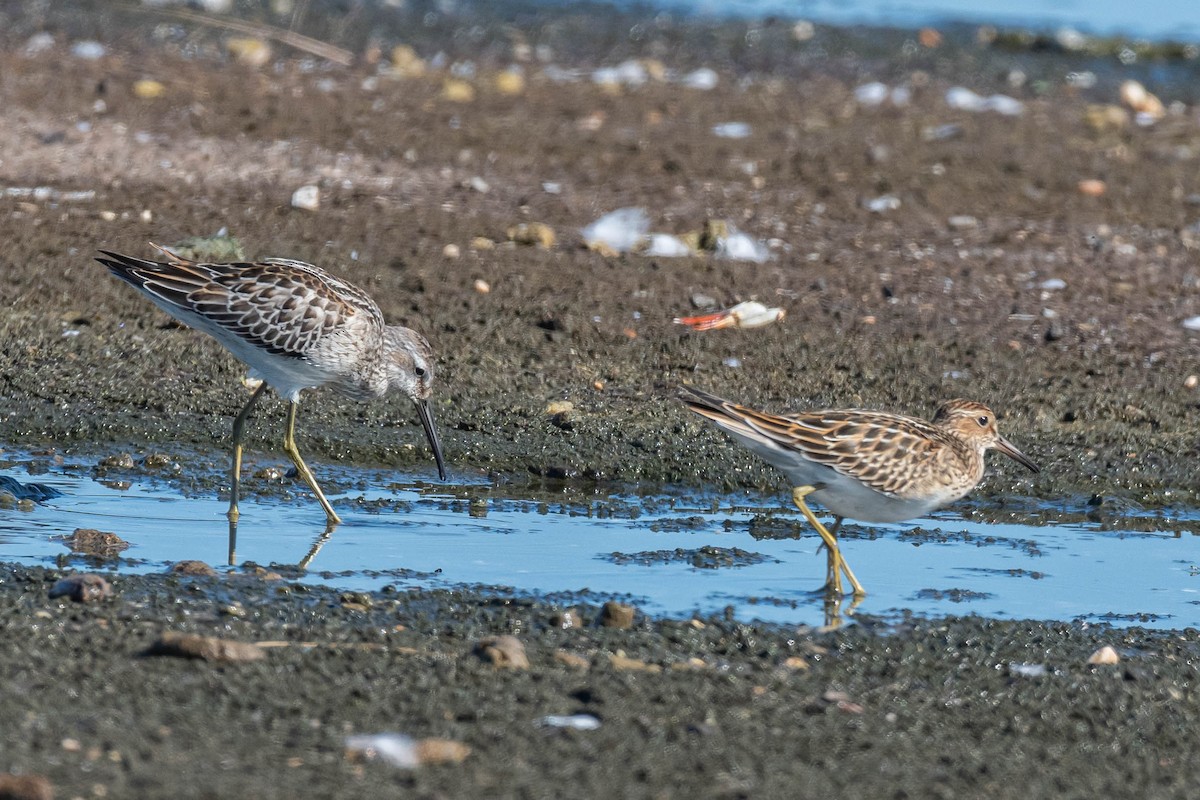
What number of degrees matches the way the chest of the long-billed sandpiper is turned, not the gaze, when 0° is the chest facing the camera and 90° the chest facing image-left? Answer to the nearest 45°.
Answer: approximately 270°

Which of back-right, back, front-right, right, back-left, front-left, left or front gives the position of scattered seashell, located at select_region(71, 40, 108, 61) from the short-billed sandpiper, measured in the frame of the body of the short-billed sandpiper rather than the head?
back-left

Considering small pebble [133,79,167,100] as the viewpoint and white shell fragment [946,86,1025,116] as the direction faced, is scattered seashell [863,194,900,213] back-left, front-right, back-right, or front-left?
front-right

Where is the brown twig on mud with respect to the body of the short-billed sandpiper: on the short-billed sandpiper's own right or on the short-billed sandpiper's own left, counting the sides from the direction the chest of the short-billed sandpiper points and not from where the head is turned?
on the short-billed sandpiper's own left

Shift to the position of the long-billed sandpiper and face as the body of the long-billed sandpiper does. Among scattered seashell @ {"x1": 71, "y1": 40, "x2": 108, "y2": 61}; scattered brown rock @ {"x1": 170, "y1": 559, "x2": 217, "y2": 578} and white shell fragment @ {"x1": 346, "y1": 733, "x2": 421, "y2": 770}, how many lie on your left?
1

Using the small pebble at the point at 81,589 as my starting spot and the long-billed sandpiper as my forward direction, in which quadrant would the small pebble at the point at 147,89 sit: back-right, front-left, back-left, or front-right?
front-left

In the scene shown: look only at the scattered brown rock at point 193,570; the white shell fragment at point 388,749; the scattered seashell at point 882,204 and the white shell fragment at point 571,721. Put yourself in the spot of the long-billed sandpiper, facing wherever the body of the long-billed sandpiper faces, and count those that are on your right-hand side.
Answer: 3

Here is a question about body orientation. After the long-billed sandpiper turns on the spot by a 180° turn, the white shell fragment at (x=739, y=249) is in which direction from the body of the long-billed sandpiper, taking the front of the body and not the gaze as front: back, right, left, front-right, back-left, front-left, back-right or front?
back-right

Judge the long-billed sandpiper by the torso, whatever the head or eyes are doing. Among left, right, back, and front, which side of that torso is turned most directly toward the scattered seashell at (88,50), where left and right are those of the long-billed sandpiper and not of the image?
left

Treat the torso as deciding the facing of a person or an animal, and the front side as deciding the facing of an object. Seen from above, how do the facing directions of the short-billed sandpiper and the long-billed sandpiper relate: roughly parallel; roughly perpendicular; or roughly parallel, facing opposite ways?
roughly parallel

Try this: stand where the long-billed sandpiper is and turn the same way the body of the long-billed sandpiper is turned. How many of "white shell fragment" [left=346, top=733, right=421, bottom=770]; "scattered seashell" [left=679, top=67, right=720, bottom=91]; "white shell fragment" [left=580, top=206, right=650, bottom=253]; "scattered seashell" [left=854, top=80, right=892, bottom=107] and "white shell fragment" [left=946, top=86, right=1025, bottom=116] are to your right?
1

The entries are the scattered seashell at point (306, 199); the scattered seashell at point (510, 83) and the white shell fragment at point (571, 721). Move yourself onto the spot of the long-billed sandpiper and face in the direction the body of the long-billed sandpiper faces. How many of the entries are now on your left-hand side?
2

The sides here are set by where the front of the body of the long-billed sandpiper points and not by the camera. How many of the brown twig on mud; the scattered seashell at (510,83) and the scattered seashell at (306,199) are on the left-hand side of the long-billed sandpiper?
3

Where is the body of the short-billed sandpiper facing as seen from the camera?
to the viewer's right

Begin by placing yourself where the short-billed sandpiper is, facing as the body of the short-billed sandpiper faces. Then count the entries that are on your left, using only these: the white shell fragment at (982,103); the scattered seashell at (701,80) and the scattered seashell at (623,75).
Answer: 3
